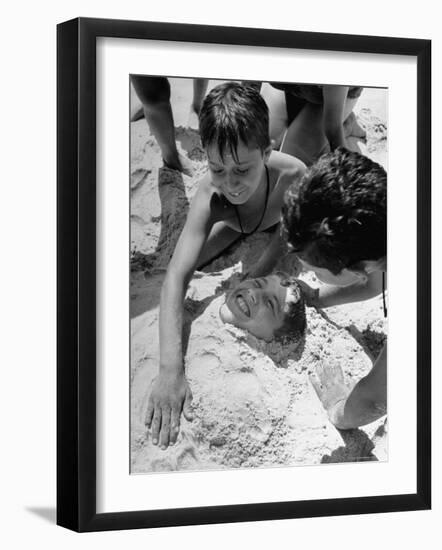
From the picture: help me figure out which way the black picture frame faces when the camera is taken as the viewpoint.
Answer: facing the viewer and to the right of the viewer

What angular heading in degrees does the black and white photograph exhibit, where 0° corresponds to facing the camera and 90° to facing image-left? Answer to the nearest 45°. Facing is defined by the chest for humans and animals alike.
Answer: approximately 315°
